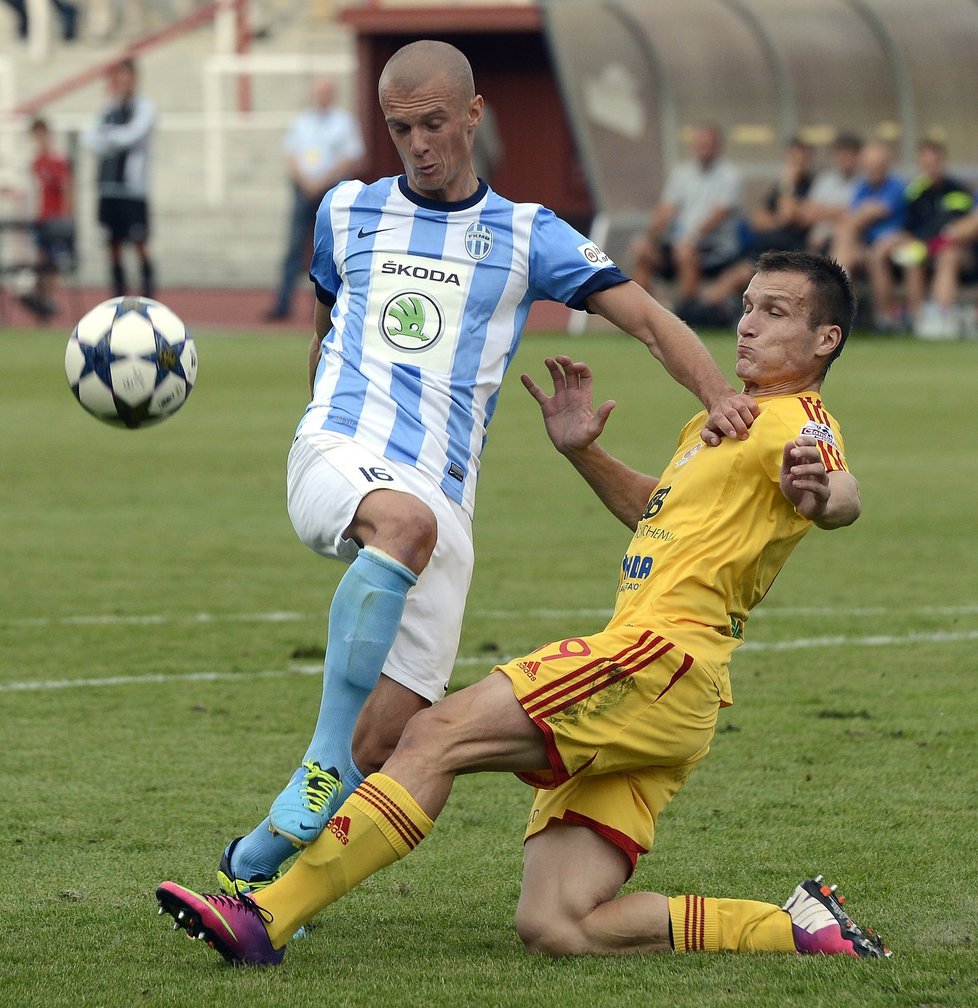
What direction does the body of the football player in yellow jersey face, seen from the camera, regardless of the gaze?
to the viewer's left

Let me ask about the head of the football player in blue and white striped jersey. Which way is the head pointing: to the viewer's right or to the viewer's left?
to the viewer's left

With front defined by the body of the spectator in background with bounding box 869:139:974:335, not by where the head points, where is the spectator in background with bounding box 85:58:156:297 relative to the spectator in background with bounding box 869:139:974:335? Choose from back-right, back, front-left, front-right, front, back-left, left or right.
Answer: front-right

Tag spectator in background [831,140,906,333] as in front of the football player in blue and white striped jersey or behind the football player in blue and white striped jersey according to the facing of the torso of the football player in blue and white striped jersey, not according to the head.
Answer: behind

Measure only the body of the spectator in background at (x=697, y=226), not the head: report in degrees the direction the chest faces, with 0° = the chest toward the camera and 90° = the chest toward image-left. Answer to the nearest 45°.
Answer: approximately 45°

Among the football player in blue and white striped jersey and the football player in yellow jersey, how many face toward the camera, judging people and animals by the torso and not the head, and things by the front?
1

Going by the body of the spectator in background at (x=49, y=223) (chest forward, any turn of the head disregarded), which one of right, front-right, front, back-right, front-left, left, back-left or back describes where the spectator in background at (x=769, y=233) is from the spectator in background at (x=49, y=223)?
left
